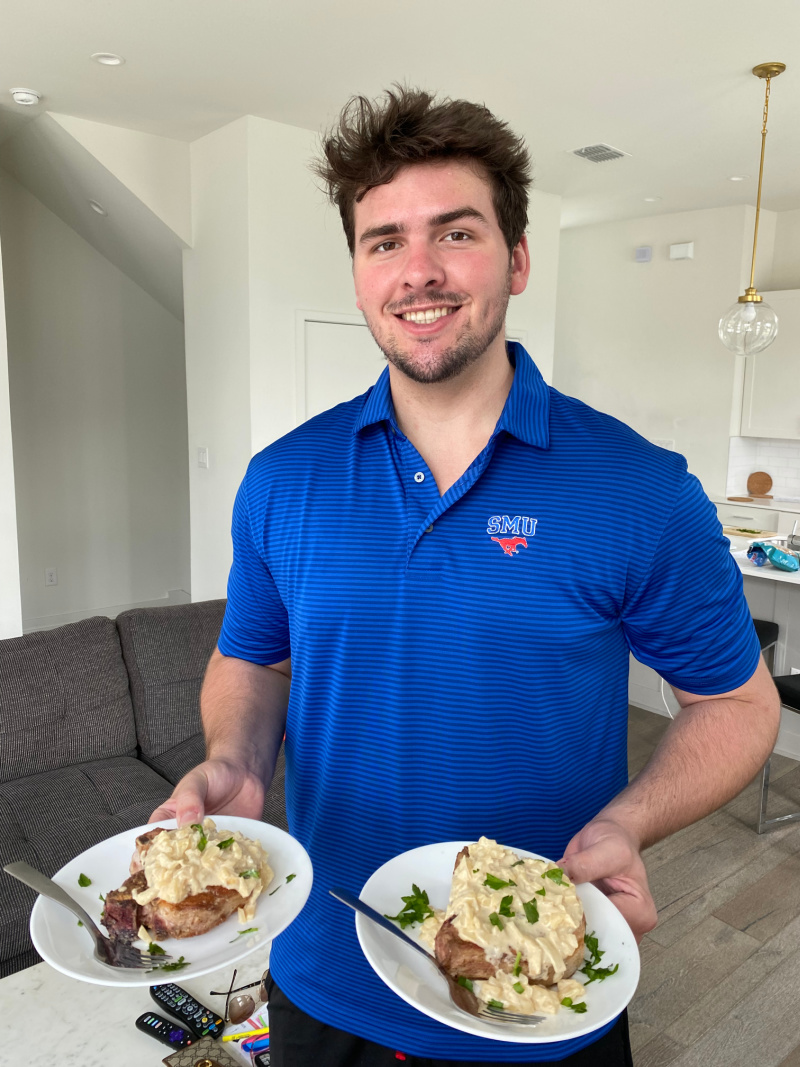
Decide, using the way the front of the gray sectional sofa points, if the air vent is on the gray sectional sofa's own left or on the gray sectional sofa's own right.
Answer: on the gray sectional sofa's own left

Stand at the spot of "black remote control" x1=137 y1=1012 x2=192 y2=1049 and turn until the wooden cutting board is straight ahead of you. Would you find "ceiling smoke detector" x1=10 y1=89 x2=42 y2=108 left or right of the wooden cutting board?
left

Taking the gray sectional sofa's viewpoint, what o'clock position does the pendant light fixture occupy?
The pendant light fixture is roughly at 10 o'clock from the gray sectional sofa.

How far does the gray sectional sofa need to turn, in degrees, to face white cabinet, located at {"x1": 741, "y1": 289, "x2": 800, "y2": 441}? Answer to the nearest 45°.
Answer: approximately 90° to its left

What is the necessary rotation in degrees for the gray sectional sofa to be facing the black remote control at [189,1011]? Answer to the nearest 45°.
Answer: approximately 45° to its right

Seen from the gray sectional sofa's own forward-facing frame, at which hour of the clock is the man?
The man is roughly at 1 o'clock from the gray sectional sofa.

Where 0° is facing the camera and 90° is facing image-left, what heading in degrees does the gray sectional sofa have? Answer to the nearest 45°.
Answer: approximately 315°

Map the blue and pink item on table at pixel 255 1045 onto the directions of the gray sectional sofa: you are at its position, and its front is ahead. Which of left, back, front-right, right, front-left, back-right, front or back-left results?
front-right
